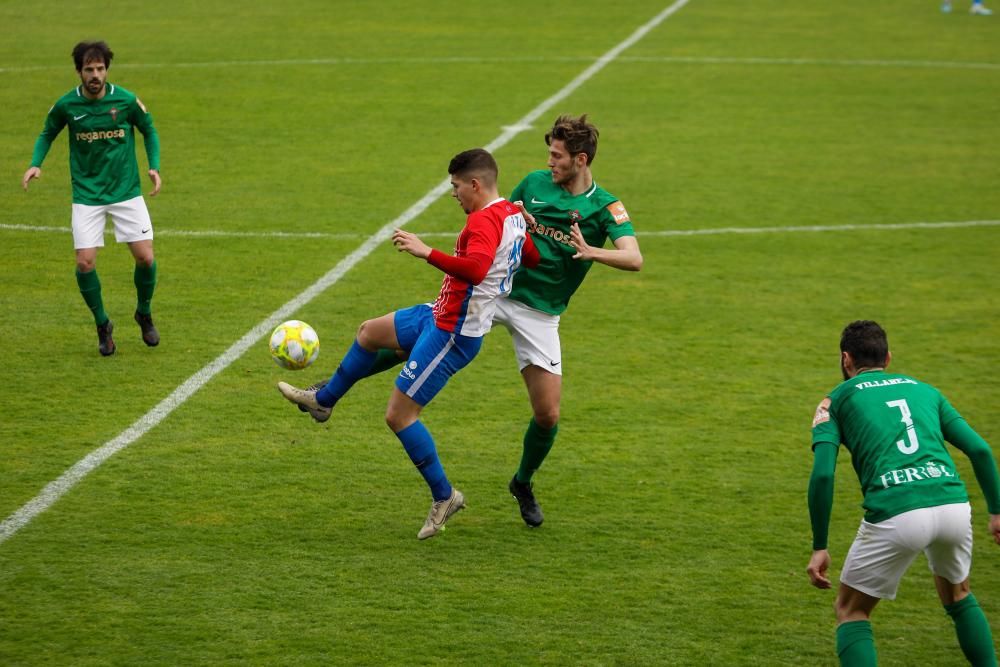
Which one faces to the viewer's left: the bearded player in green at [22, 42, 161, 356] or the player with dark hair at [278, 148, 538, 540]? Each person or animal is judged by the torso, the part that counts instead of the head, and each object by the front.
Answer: the player with dark hair

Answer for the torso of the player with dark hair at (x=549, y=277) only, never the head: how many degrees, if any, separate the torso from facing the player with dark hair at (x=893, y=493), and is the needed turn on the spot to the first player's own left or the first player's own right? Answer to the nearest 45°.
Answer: approximately 90° to the first player's own left

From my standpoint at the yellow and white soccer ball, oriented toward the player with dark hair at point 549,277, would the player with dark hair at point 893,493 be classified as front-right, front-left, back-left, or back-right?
front-right

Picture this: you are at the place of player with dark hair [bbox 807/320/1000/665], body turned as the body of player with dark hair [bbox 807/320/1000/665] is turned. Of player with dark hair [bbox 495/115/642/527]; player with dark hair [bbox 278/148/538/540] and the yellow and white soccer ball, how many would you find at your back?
0

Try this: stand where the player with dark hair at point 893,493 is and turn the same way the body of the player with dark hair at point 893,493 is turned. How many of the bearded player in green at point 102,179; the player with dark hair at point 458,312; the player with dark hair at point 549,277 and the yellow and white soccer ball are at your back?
0

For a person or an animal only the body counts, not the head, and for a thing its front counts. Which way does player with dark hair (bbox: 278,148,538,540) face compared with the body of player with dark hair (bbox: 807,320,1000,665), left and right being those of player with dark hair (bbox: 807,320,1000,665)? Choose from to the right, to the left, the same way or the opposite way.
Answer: to the left

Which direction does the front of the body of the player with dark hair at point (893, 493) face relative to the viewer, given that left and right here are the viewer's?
facing away from the viewer and to the left of the viewer

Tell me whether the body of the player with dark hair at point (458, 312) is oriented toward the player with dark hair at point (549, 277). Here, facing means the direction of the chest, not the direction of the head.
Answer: no

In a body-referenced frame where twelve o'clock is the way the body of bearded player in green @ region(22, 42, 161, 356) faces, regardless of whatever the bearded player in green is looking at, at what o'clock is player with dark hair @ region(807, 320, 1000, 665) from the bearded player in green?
The player with dark hair is roughly at 11 o'clock from the bearded player in green.

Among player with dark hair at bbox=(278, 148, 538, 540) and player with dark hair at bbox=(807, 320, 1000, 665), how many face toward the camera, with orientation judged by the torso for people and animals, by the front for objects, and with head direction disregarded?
0

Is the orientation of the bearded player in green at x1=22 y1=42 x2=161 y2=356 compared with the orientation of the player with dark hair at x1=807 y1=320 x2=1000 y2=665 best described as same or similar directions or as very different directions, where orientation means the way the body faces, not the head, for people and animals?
very different directions

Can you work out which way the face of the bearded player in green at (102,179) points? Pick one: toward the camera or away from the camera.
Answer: toward the camera

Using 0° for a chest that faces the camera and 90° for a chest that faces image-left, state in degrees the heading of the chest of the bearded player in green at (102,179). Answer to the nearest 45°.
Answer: approximately 0°

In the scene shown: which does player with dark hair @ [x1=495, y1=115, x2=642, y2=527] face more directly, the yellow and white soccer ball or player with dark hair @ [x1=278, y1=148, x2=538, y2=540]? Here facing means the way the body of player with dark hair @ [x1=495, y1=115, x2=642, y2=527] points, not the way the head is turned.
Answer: the player with dark hair

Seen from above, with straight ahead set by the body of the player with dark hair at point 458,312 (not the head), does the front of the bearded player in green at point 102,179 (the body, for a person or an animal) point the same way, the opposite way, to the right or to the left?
to the left

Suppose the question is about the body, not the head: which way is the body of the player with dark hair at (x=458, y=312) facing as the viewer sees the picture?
to the viewer's left
